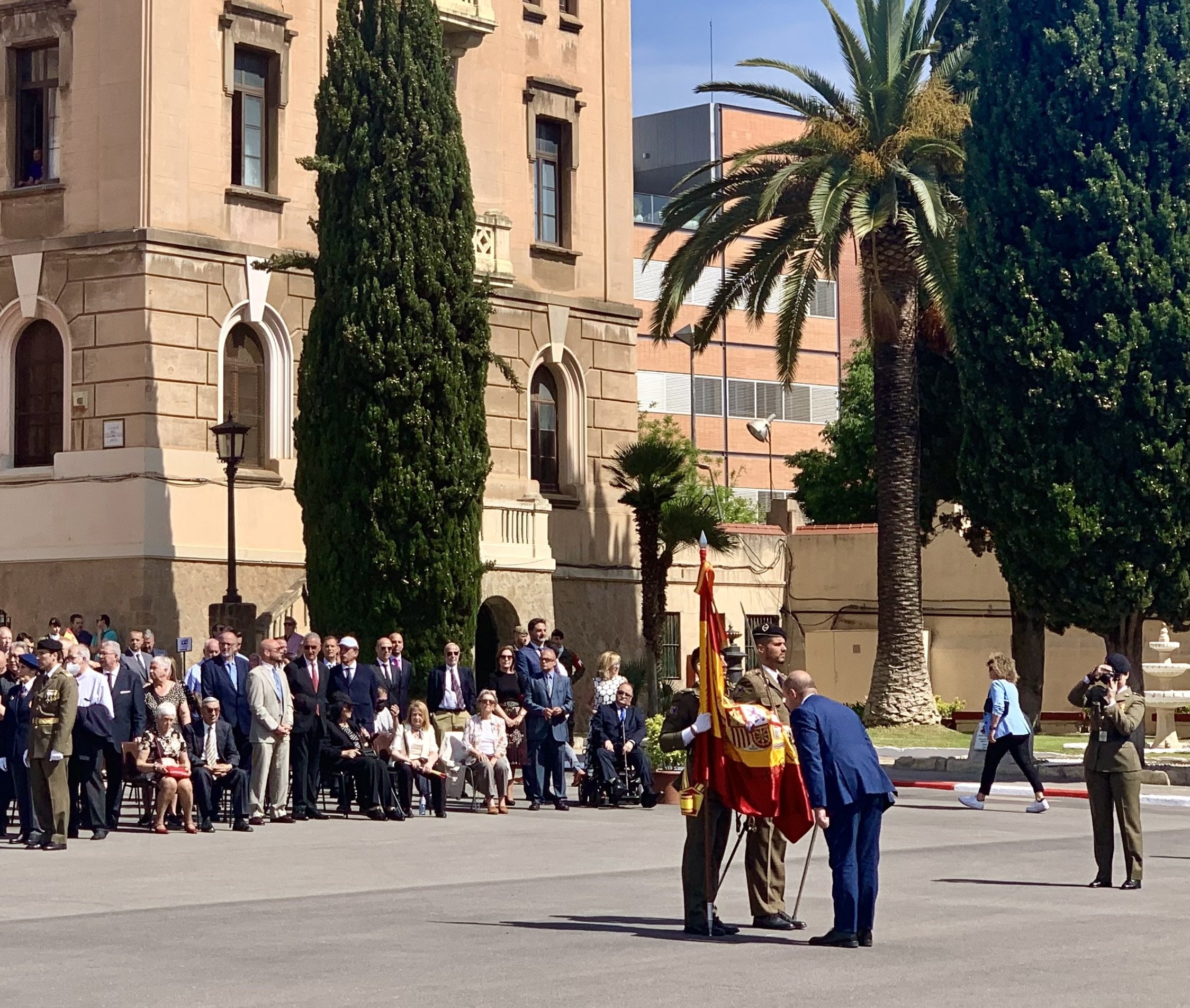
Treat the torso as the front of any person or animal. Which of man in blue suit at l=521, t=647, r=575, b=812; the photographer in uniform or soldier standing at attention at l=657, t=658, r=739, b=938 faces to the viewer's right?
the soldier standing at attention

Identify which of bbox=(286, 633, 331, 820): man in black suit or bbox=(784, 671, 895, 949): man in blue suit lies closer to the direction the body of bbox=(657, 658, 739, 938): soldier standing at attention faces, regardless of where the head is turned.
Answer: the man in blue suit

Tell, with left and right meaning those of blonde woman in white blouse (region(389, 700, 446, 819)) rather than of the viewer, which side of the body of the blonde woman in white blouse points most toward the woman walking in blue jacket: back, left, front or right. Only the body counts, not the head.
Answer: left

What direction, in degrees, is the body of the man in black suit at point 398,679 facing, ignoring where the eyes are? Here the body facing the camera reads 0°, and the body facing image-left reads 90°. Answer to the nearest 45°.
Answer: approximately 0°

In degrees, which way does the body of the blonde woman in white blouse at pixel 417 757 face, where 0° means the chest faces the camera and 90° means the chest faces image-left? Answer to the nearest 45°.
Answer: approximately 0°
